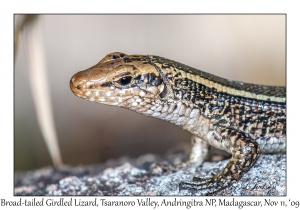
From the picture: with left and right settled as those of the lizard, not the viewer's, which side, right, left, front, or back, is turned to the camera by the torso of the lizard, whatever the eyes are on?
left
